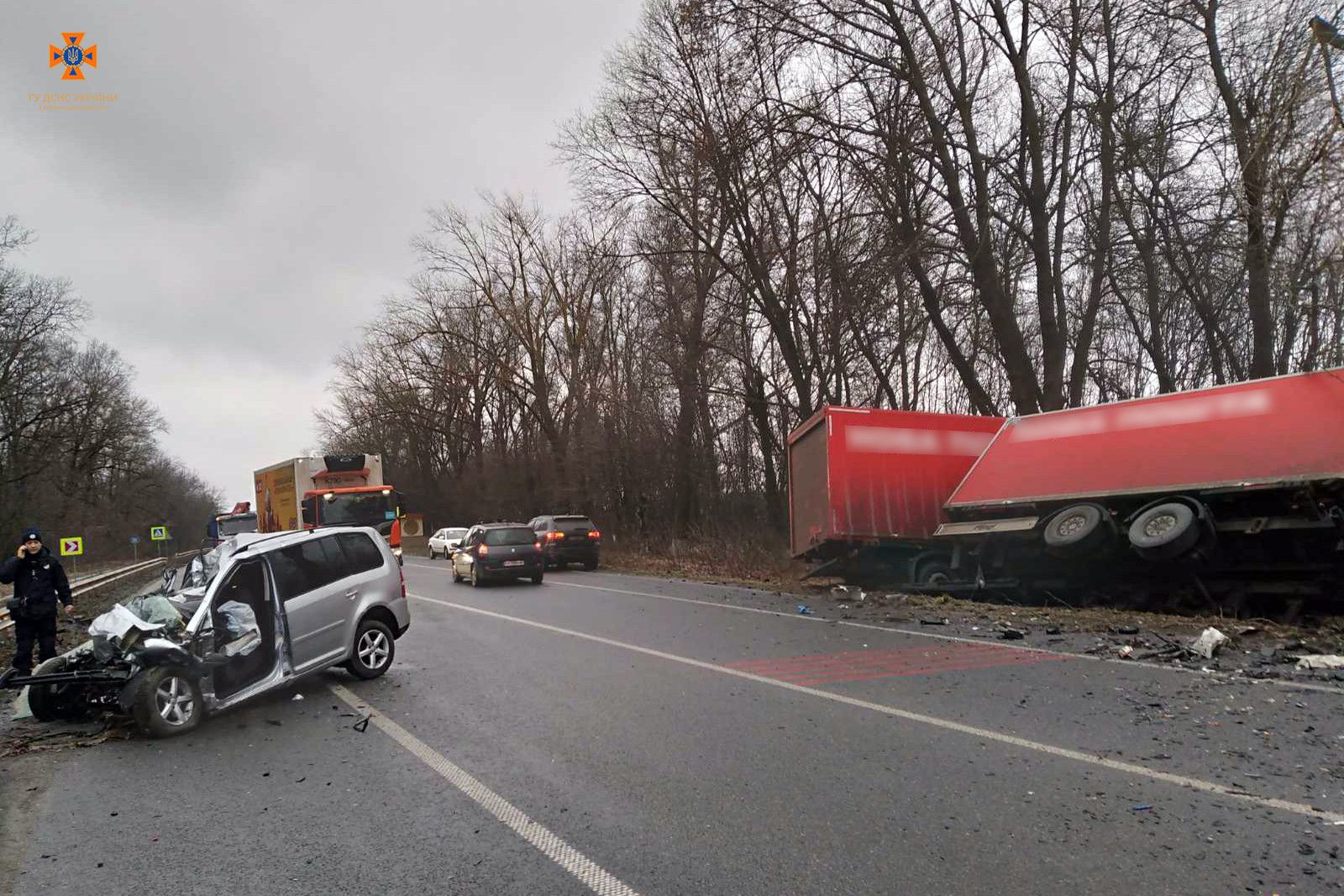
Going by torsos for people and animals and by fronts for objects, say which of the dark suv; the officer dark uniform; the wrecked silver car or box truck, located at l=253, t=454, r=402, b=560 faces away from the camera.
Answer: the dark suv

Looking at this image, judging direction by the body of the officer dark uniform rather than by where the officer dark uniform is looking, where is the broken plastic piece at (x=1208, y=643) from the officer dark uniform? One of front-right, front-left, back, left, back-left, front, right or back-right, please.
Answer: front-left

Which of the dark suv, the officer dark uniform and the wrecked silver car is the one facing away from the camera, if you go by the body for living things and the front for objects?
the dark suv

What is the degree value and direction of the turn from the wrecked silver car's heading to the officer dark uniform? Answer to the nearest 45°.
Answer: approximately 90° to its right

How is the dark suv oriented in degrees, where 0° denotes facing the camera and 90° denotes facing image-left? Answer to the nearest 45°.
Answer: approximately 180°

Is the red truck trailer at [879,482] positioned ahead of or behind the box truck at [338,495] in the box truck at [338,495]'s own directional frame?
ahead

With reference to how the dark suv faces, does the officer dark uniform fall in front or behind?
behind

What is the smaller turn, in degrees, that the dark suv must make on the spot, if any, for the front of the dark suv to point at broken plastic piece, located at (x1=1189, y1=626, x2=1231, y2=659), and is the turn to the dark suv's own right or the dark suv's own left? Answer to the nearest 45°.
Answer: approximately 180°

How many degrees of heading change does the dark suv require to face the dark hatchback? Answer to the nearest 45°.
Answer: approximately 180°

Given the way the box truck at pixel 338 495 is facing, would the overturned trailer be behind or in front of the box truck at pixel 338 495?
in front
